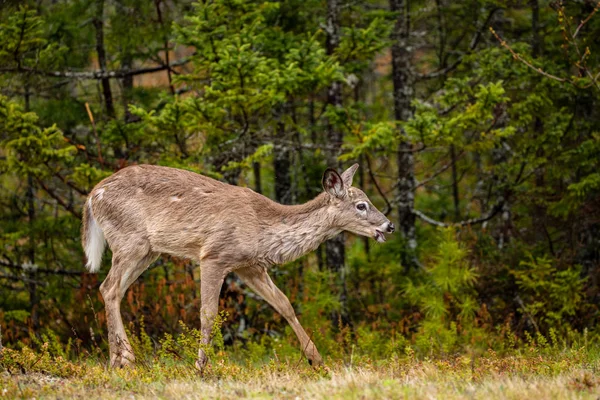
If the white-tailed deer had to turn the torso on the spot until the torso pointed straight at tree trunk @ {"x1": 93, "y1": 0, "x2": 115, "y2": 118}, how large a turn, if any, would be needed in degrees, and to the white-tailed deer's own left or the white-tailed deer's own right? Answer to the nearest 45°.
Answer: approximately 90° to the white-tailed deer's own left

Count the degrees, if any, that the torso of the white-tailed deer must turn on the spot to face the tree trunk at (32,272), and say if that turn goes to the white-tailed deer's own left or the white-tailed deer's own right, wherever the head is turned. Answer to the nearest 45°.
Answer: approximately 135° to the white-tailed deer's own left

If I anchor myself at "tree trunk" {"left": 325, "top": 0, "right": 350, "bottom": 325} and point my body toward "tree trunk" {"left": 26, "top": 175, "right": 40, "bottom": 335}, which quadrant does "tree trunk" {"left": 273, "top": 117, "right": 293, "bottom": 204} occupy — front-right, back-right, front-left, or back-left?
front-right

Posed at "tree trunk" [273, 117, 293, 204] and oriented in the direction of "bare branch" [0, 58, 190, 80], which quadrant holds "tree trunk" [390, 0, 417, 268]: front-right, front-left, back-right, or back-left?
back-left

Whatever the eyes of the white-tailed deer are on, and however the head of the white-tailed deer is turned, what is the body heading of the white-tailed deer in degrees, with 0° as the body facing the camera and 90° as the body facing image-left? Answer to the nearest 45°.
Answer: approximately 270°

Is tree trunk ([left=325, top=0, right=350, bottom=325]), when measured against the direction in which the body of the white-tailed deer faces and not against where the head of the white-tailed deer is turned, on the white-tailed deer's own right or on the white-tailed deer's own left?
on the white-tailed deer's own left

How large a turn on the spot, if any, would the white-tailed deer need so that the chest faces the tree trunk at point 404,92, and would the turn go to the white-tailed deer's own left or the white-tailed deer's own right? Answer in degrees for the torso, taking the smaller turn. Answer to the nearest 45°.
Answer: approximately 45° to the white-tailed deer's own left

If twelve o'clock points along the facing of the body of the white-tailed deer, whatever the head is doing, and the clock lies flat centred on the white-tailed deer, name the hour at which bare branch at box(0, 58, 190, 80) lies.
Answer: The bare branch is roughly at 8 o'clock from the white-tailed deer.

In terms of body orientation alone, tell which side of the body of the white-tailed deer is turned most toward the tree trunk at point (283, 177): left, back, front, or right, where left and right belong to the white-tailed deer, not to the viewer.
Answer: left
